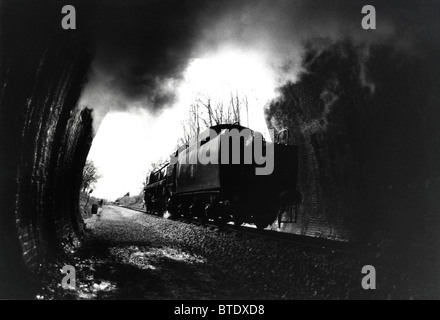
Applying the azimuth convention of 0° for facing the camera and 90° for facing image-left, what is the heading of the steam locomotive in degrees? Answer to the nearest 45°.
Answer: approximately 135°
